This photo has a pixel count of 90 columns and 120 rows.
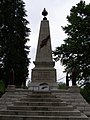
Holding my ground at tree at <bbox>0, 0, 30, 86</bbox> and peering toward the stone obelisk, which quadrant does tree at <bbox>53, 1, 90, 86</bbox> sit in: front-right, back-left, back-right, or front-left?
front-left

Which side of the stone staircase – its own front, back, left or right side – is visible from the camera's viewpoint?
front

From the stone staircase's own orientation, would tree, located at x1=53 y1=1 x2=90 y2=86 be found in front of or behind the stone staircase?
behind

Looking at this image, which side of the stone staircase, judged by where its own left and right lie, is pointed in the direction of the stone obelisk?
back

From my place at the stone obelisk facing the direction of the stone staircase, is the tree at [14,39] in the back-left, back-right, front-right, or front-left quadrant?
back-right

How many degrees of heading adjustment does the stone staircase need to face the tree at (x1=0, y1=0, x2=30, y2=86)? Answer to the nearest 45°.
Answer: approximately 180°
